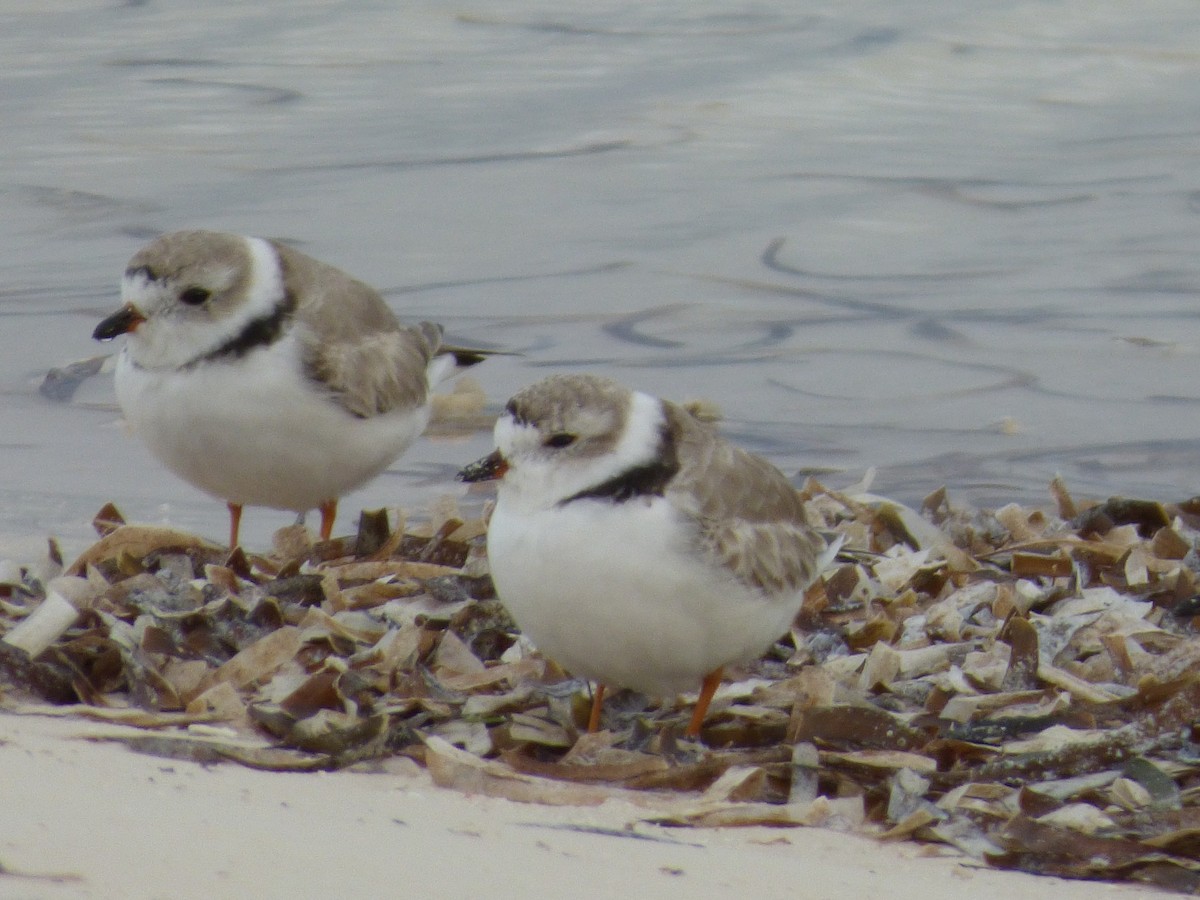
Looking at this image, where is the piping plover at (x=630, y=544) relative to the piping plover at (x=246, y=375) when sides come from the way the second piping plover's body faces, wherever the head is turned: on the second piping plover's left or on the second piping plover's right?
on the second piping plover's left

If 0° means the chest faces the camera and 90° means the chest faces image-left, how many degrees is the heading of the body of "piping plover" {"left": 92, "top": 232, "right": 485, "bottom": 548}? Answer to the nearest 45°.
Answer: approximately 45°

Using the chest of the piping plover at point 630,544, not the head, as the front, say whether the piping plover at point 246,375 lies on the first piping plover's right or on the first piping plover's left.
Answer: on the first piping plover's right

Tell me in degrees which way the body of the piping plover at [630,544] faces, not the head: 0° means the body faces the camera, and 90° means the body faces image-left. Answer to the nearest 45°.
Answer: approximately 45°
